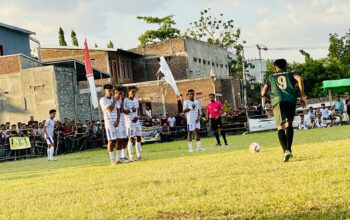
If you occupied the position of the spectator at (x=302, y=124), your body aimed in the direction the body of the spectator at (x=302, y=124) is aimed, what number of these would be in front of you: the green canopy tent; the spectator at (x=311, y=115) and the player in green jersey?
1

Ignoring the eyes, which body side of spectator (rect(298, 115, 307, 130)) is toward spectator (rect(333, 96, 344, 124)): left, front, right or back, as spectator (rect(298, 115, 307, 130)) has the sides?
left

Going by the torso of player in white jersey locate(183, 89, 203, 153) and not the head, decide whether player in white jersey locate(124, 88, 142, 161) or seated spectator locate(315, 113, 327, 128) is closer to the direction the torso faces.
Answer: the player in white jersey

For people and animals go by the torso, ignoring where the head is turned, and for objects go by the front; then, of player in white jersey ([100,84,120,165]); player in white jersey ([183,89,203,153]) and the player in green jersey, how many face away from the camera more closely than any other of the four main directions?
1

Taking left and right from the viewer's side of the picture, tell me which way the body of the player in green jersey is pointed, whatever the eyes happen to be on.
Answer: facing away from the viewer

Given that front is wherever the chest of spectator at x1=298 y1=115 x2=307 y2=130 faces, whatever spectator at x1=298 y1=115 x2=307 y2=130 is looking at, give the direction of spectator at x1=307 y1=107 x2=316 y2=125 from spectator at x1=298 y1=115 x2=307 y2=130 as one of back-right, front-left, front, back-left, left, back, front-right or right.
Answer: back-left

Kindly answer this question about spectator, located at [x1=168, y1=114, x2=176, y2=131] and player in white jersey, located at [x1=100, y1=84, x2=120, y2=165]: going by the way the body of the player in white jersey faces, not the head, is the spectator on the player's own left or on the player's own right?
on the player's own left

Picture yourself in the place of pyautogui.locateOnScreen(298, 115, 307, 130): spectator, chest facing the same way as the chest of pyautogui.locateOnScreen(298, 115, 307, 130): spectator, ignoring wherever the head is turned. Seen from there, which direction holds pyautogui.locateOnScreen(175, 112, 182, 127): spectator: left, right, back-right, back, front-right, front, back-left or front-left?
right

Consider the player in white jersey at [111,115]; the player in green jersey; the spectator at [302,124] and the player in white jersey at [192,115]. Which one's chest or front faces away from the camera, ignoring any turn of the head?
the player in green jersey

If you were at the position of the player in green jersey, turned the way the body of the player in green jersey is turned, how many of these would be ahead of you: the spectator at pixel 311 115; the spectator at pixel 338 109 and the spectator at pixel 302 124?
3

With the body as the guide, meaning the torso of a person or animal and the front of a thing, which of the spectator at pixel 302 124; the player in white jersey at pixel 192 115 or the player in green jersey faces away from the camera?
the player in green jersey

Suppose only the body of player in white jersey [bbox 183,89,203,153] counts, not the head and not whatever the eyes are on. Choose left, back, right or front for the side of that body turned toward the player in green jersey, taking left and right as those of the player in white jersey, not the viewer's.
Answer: front

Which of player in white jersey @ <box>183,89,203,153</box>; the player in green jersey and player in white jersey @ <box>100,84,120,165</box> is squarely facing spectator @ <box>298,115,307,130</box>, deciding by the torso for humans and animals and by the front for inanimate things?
the player in green jersey
